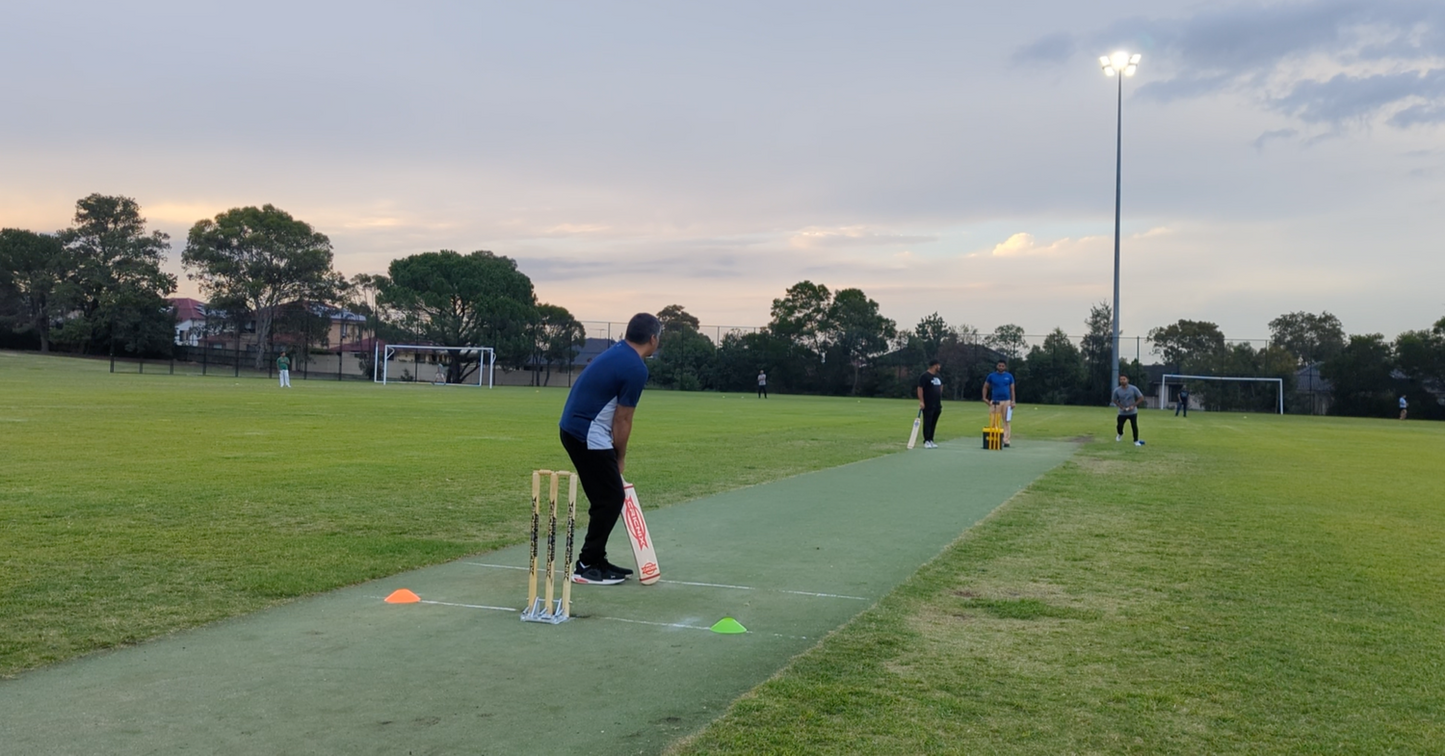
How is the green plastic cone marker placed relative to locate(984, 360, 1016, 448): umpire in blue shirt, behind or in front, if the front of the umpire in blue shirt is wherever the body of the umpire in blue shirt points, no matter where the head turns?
in front

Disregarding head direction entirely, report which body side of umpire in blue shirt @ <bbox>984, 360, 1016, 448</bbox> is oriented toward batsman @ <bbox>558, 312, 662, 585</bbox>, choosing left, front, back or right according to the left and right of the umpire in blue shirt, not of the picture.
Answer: front

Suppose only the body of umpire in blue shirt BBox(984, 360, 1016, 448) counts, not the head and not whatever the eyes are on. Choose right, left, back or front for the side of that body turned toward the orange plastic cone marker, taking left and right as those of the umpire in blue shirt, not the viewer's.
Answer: front

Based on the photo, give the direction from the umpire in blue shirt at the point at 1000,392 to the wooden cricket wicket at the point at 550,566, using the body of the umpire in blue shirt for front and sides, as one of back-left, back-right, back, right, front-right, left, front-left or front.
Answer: front

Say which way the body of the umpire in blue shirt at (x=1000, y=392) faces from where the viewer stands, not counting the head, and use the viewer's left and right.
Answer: facing the viewer

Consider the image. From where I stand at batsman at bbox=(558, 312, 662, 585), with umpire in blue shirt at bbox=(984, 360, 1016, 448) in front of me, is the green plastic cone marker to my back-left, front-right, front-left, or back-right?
back-right

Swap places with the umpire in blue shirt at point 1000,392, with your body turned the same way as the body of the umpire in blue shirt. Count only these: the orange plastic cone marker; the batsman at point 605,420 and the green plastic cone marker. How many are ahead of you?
3
